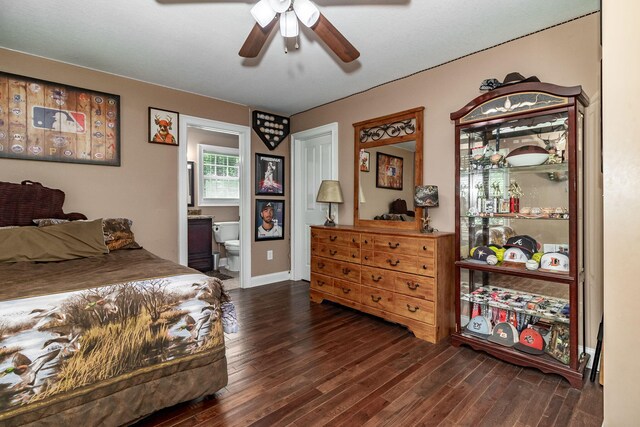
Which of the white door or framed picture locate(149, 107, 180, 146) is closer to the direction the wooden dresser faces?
the framed picture

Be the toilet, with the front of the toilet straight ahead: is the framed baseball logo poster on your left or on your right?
on your right

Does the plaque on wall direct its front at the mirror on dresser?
yes

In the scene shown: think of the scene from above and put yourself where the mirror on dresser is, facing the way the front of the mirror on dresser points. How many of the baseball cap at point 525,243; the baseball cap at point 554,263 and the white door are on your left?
2

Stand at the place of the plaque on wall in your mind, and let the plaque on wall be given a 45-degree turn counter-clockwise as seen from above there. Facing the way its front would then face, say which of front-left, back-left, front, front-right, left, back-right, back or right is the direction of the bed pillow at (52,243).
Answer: back-right

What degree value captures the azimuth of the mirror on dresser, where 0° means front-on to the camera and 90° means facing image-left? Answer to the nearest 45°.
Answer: approximately 45°

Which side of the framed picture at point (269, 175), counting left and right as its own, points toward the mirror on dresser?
front

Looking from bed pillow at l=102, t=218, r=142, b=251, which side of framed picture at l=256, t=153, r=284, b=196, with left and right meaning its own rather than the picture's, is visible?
right

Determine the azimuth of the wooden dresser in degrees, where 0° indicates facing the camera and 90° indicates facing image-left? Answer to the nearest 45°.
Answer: approximately 45°

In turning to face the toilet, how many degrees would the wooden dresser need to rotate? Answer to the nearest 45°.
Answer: approximately 90° to its right

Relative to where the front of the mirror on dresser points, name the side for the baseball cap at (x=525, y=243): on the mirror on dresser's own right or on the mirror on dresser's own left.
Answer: on the mirror on dresser's own left

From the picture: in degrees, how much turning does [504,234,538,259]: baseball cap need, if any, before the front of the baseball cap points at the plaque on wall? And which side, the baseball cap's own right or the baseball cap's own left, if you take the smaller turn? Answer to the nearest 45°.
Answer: approximately 45° to the baseball cap's own right

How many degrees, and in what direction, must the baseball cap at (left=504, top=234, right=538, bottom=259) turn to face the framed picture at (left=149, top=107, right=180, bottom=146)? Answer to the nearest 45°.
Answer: approximately 45° to its right

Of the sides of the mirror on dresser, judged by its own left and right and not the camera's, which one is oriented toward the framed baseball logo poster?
front

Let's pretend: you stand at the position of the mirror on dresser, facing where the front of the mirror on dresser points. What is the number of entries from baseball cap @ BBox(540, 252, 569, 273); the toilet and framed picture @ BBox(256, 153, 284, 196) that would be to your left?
1
